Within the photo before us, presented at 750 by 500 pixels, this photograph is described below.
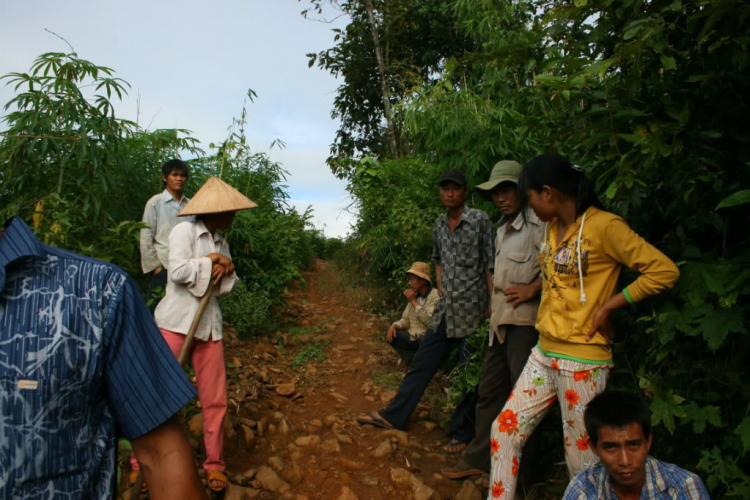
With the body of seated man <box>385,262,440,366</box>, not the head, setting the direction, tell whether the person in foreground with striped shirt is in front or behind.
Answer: in front

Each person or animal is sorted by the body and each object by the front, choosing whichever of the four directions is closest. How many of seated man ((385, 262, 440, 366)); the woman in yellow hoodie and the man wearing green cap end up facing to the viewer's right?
0

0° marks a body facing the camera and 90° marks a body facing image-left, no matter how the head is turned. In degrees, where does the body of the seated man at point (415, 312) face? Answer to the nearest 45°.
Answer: approximately 45°

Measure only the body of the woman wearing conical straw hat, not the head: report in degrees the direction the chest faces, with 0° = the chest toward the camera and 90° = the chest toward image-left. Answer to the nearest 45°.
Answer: approximately 315°

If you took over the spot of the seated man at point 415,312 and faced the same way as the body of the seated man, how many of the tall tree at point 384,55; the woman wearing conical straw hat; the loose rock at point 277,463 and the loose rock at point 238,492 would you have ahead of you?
3

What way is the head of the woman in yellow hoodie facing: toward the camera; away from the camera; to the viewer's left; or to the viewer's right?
to the viewer's left

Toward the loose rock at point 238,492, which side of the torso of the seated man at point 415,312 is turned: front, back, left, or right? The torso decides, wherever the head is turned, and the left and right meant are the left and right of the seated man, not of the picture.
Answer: front

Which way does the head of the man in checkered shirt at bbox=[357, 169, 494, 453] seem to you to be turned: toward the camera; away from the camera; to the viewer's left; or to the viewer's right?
toward the camera

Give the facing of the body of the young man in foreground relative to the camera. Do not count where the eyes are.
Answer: toward the camera

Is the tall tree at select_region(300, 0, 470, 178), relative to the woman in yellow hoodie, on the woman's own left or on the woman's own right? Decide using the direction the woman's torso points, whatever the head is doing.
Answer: on the woman's own right

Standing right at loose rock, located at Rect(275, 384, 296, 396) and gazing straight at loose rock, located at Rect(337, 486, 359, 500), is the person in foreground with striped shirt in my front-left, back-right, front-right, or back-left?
front-right

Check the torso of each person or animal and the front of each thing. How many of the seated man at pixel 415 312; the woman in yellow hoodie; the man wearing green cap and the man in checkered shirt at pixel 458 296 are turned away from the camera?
0

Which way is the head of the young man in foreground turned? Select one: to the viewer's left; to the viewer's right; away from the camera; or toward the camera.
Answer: toward the camera
